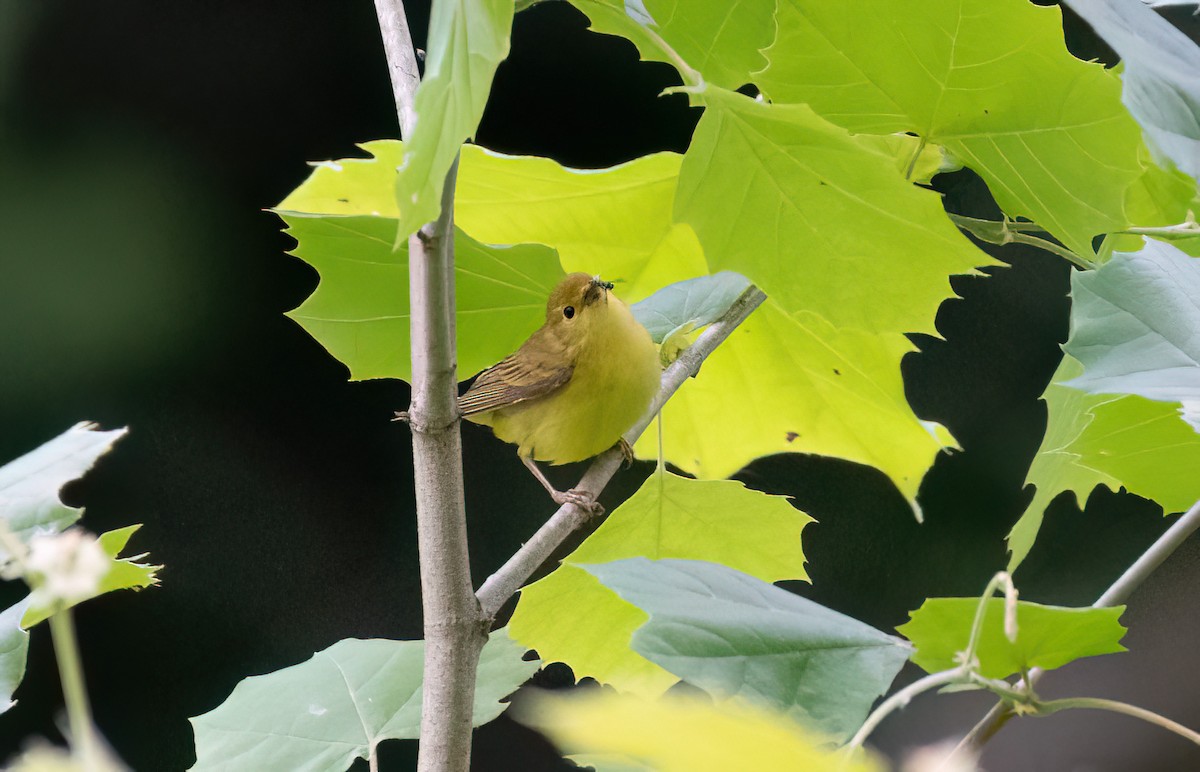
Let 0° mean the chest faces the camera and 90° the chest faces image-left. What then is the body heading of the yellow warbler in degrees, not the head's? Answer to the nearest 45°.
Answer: approximately 315°
